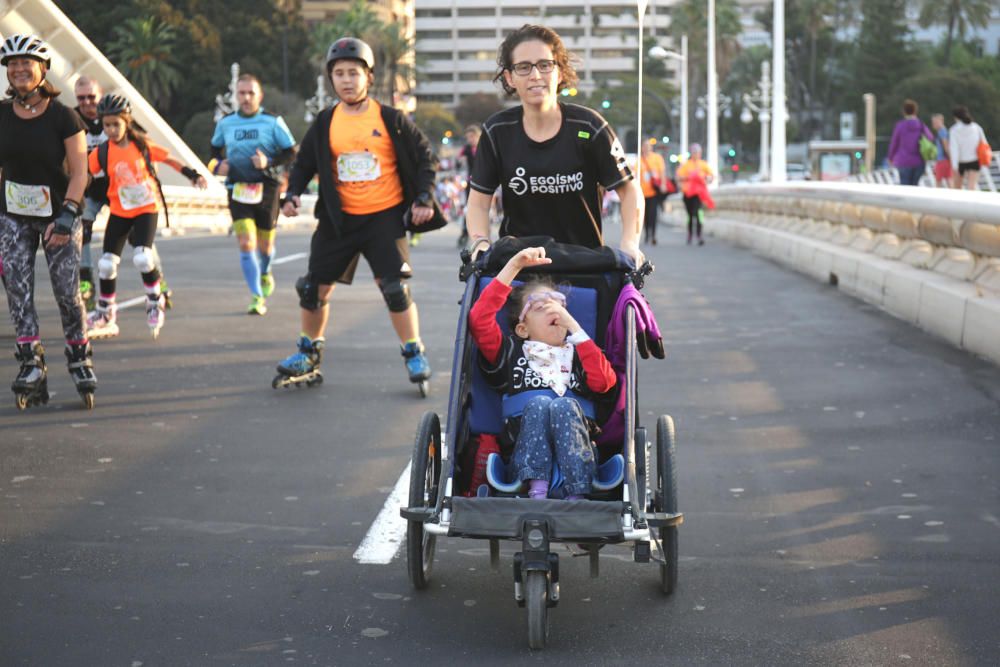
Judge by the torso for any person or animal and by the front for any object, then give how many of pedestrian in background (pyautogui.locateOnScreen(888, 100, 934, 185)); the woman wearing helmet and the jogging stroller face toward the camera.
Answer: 2

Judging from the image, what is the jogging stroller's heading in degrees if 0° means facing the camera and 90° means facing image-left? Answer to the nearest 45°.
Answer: approximately 0°

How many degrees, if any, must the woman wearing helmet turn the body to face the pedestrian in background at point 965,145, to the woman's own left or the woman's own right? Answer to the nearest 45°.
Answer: approximately 135° to the woman's own left

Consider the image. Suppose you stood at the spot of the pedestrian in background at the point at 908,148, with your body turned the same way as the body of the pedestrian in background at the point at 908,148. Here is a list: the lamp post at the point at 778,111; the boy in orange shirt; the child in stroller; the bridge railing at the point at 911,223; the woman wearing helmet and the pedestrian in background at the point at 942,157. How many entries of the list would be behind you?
4

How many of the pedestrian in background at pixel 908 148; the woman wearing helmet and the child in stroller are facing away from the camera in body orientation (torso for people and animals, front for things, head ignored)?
1

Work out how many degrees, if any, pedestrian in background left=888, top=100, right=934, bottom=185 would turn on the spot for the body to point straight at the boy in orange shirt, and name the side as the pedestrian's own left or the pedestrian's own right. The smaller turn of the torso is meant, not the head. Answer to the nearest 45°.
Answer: approximately 180°

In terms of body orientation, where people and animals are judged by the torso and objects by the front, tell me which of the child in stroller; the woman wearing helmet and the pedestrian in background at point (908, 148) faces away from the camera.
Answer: the pedestrian in background

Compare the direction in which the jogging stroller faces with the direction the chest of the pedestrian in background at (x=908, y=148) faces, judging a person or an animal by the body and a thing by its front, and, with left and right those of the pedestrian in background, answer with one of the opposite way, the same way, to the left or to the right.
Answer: the opposite way

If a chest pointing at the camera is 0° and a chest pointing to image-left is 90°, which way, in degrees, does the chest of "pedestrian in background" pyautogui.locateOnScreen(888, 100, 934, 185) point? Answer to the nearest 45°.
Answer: approximately 180°

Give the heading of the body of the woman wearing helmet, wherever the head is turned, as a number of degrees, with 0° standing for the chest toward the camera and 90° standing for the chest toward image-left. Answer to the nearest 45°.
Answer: approximately 0°
